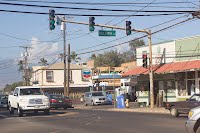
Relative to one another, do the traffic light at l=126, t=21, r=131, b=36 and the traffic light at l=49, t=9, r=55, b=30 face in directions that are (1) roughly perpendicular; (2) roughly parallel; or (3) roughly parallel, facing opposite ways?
roughly parallel

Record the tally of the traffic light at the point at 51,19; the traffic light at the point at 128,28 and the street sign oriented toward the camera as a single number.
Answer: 3

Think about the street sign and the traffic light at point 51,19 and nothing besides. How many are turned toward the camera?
2

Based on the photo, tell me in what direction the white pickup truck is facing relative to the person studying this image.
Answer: facing the viewer and to the right of the viewer

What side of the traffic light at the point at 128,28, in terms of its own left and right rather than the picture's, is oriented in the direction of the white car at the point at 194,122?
front

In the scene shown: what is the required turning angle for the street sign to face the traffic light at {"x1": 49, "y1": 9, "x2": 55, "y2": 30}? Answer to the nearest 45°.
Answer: approximately 45° to its right

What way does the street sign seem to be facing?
toward the camera

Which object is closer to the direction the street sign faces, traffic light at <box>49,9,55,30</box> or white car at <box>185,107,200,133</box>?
the white car

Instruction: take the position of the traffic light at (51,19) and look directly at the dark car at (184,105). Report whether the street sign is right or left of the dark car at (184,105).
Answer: left

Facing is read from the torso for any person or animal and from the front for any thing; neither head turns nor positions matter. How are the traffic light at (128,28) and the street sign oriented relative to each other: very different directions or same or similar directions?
same or similar directions

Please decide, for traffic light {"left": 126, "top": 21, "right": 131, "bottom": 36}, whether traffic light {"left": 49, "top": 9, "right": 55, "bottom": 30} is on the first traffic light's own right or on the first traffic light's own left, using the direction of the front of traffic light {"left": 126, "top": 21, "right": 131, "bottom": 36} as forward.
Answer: on the first traffic light's own right

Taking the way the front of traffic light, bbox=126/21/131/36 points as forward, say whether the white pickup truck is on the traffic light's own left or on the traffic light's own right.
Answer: on the traffic light's own right

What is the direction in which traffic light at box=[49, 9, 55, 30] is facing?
toward the camera
